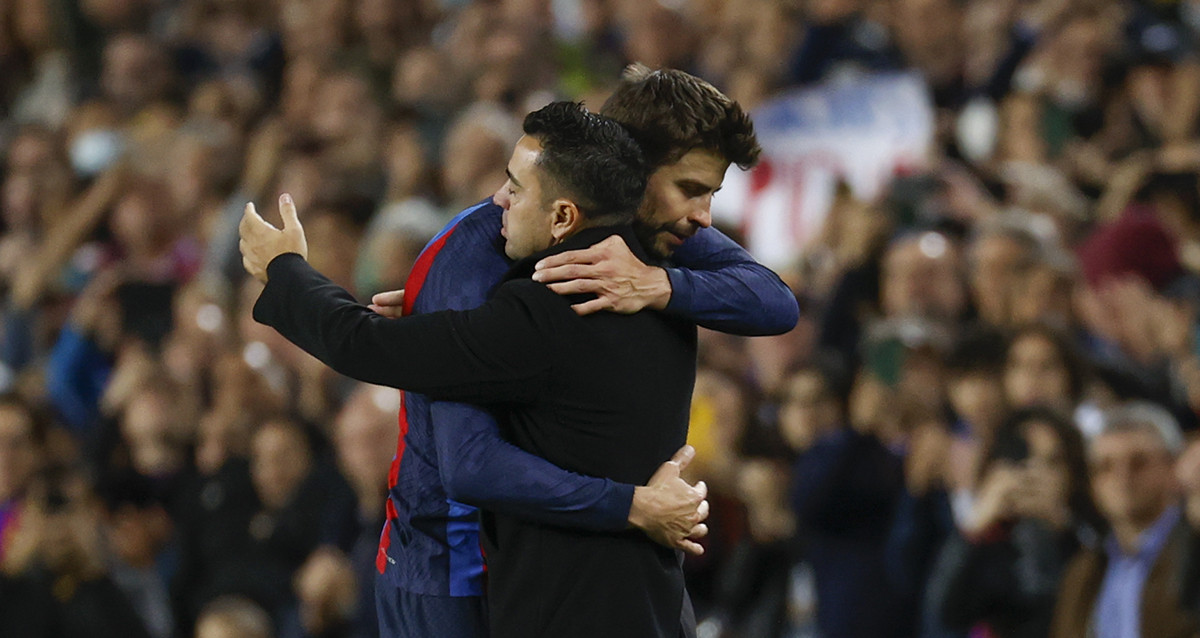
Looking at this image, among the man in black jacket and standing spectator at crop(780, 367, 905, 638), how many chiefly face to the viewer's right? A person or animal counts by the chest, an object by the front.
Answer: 0

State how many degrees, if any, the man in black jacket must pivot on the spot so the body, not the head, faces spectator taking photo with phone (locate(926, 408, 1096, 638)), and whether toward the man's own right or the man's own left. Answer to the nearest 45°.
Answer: approximately 90° to the man's own right

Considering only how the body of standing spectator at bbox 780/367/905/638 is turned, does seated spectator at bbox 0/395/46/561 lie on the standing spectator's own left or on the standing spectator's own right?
on the standing spectator's own right

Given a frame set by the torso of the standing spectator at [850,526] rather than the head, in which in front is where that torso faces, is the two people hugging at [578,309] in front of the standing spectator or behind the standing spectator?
in front

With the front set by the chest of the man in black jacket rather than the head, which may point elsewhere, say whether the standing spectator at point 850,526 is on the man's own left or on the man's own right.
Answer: on the man's own right

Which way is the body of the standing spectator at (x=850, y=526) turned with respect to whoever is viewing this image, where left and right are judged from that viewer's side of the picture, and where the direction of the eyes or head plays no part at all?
facing the viewer and to the left of the viewer

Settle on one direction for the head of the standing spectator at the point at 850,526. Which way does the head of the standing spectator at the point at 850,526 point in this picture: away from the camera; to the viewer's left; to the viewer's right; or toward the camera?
toward the camera

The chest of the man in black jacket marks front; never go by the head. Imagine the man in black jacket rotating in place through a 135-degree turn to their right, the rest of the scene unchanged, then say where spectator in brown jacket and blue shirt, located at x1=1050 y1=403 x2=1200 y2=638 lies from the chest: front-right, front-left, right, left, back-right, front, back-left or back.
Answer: front-left

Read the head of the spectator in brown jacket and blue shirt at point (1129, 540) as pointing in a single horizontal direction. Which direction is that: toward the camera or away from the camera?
toward the camera

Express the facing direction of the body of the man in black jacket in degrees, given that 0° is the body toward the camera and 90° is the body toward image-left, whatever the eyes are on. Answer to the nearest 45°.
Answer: approximately 135°

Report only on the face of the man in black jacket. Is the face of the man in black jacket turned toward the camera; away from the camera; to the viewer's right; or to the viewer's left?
to the viewer's left

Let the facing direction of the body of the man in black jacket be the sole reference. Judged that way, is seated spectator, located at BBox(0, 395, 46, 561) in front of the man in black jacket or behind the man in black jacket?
in front
